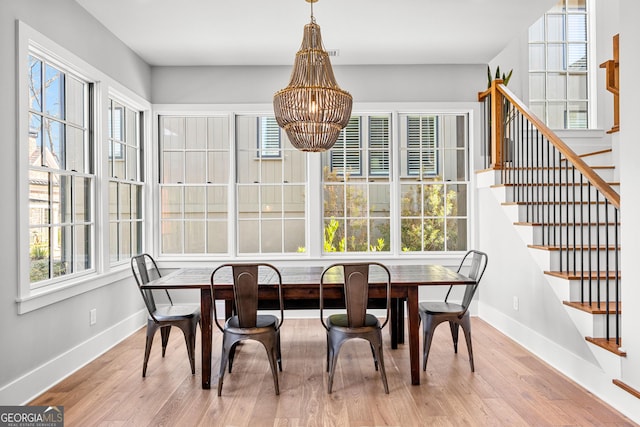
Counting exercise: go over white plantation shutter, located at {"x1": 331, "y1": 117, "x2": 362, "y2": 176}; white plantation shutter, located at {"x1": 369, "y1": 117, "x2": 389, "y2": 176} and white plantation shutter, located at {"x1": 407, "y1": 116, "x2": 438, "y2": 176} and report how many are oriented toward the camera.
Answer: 3

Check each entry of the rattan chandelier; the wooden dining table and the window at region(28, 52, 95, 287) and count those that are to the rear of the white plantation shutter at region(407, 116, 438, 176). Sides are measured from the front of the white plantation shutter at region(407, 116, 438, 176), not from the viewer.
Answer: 0

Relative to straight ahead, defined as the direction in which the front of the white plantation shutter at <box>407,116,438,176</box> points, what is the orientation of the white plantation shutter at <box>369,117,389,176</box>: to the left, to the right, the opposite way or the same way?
the same way

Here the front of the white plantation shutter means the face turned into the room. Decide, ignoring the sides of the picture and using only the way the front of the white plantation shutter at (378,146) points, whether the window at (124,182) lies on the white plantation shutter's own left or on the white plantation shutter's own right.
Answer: on the white plantation shutter's own right

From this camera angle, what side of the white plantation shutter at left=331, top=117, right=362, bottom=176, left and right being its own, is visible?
front

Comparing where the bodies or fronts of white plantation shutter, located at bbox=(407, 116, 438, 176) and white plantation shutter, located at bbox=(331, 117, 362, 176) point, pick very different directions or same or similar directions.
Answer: same or similar directions

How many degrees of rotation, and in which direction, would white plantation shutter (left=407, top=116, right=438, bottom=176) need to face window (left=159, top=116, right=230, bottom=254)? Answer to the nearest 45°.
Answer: approximately 90° to its right

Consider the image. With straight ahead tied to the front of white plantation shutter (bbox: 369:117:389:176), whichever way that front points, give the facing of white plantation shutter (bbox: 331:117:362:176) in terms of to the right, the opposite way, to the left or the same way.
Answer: the same way

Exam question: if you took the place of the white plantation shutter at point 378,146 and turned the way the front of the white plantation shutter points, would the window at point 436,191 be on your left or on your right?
on your left

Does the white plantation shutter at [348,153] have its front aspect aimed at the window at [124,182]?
no

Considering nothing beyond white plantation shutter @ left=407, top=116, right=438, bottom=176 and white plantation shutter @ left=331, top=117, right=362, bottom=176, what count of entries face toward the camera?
2

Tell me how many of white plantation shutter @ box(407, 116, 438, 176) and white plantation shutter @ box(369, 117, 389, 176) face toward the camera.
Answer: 2

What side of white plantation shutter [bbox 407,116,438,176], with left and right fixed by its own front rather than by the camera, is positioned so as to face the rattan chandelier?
front

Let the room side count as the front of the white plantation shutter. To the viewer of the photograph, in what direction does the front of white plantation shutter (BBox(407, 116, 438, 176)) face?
facing the viewer

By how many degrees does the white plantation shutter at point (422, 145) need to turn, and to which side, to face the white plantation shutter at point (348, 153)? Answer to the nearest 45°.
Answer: approximately 90° to its right
